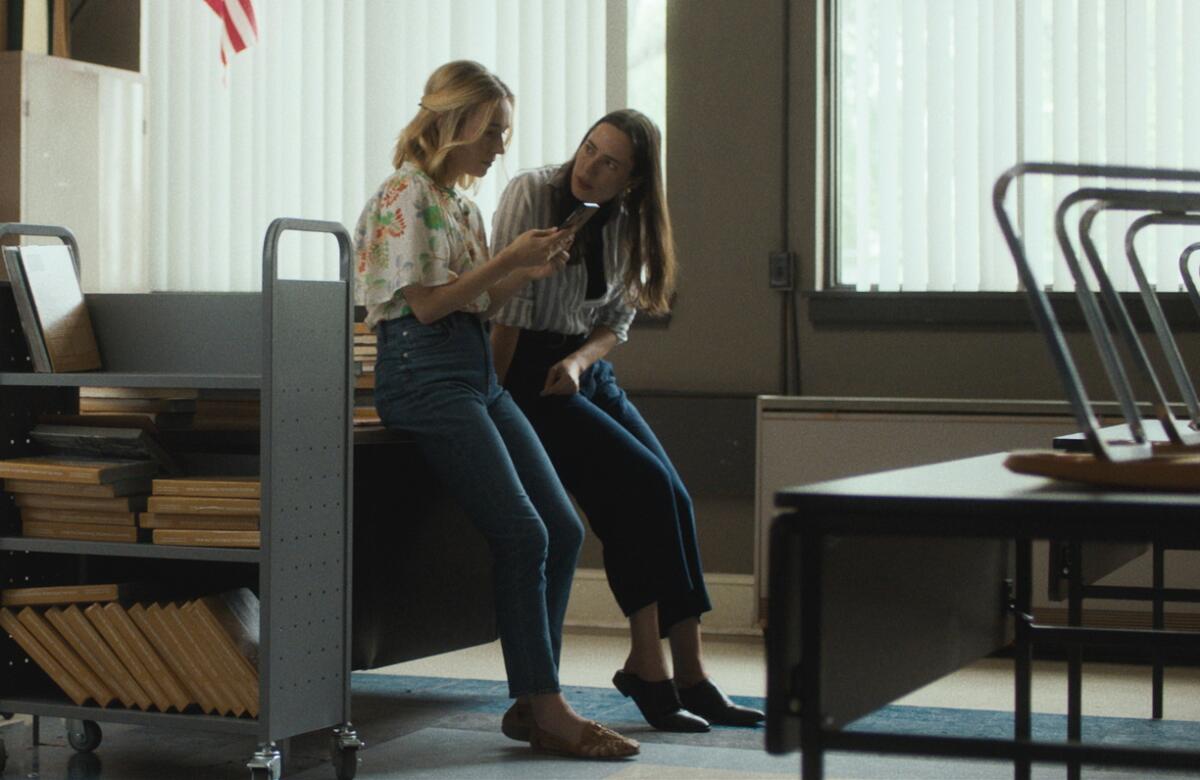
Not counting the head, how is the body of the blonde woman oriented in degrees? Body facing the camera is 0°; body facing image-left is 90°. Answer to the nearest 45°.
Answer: approximately 270°

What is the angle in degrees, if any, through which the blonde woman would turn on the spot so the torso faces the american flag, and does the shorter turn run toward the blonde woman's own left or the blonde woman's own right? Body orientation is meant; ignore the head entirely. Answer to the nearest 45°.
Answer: approximately 90° to the blonde woman's own left

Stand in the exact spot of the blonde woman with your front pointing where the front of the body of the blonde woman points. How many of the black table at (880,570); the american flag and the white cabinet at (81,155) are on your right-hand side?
1

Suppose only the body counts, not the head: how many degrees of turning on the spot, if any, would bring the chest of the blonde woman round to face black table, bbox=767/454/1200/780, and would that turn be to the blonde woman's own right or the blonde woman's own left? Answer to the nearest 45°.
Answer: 0° — they already face it

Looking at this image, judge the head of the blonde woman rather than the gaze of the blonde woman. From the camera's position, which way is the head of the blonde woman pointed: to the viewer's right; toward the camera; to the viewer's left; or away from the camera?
to the viewer's right

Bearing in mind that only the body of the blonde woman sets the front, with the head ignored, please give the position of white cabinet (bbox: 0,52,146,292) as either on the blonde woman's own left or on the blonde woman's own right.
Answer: on the blonde woman's own left
